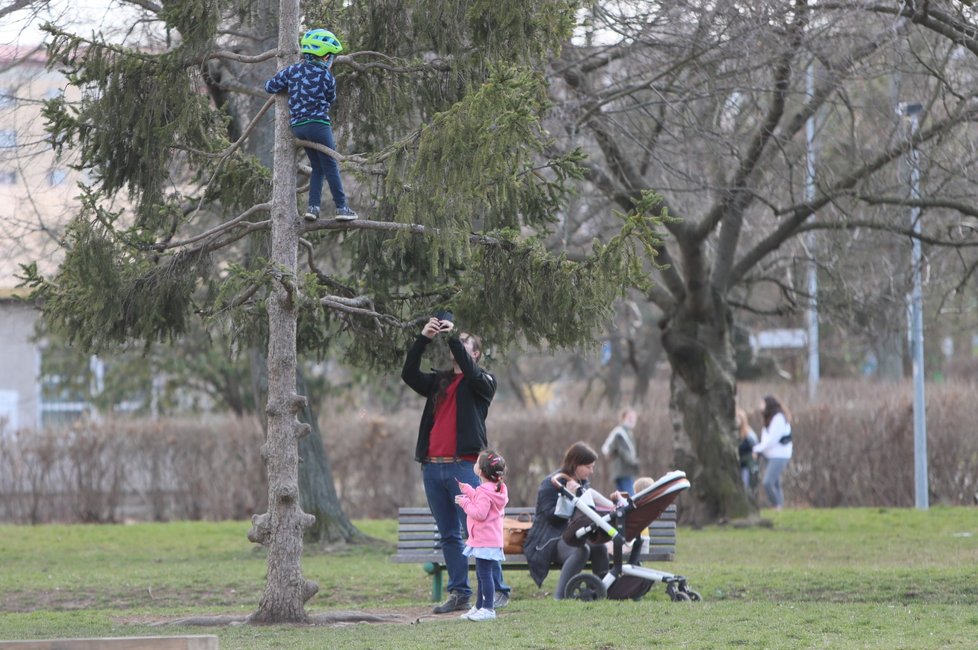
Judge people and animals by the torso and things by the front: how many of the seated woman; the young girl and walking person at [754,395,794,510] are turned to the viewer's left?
2

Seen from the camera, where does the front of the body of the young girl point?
to the viewer's left

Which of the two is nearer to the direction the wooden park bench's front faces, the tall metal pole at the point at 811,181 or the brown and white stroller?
the brown and white stroller

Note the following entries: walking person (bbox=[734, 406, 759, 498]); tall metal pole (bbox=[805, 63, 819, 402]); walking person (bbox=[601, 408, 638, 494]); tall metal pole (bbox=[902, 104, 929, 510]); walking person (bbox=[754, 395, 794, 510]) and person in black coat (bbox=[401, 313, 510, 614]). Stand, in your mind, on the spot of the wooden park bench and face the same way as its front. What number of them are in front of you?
1

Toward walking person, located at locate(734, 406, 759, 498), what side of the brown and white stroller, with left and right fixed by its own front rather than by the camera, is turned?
left

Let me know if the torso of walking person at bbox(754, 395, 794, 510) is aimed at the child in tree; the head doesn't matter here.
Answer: no

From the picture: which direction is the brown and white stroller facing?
to the viewer's right

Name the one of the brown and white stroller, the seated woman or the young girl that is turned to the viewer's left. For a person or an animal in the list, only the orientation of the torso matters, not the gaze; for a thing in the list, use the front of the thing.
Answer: the young girl

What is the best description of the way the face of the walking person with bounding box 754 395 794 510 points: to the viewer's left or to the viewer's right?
to the viewer's left

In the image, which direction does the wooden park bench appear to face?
toward the camera

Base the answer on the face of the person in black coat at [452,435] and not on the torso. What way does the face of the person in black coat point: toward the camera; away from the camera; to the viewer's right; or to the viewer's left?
to the viewer's left

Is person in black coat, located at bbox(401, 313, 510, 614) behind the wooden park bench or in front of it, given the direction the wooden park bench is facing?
in front

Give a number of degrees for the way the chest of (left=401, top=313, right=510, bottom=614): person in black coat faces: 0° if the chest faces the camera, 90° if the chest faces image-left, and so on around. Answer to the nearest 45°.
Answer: approximately 45°
